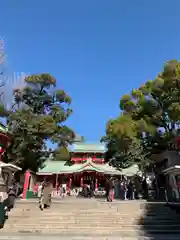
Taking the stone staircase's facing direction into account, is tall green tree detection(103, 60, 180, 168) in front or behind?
behind

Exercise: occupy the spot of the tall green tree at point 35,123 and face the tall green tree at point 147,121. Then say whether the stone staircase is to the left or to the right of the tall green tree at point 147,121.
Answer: right

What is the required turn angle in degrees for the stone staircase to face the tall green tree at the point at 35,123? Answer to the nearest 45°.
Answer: approximately 135° to its right

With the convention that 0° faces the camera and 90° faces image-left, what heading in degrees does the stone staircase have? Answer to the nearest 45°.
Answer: approximately 0°

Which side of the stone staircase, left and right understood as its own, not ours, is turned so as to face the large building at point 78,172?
back

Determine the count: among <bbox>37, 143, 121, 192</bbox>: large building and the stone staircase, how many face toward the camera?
2

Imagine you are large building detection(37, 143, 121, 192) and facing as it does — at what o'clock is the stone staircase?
The stone staircase is roughly at 12 o'clock from the large building.
